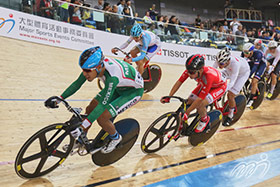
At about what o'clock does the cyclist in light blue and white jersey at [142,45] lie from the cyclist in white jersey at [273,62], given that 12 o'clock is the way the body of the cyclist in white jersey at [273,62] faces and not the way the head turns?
the cyclist in light blue and white jersey at [142,45] is roughly at 12 o'clock from the cyclist in white jersey at [273,62].

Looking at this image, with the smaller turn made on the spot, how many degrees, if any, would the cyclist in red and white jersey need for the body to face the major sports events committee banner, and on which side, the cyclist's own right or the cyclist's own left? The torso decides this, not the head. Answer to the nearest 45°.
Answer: approximately 90° to the cyclist's own right

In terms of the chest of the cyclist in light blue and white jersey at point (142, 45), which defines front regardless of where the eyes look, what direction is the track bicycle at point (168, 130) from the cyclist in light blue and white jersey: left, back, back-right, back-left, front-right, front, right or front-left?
front-left

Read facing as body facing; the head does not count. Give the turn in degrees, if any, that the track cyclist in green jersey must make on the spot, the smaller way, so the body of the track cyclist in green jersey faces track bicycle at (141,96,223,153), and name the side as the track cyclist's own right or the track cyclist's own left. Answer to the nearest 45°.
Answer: approximately 180°

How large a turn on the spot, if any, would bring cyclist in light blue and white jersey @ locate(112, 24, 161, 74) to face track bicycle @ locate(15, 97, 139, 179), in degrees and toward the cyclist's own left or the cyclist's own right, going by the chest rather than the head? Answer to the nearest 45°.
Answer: approximately 45° to the cyclist's own left

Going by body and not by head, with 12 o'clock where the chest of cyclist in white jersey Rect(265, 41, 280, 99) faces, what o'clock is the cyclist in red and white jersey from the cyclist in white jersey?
The cyclist in red and white jersey is roughly at 11 o'clock from the cyclist in white jersey.

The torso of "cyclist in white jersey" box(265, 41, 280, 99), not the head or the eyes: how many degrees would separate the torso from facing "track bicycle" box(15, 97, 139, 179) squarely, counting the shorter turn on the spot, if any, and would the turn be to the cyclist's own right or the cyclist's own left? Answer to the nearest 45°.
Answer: approximately 45° to the cyclist's own left

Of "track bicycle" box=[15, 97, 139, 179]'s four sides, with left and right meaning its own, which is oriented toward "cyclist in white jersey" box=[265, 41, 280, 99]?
back
